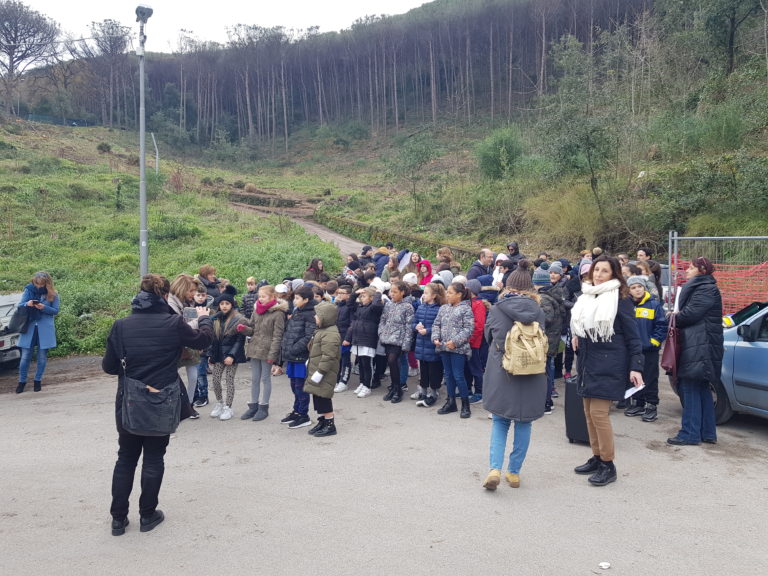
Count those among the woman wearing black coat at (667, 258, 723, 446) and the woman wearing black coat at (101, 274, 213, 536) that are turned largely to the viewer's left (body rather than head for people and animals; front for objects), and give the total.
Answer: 1

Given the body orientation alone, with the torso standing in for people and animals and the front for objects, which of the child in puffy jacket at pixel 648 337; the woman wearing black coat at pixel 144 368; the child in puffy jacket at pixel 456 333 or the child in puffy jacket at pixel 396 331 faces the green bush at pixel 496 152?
the woman wearing black coat

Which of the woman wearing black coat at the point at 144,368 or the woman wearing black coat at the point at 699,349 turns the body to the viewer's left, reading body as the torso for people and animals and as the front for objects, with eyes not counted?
the woman wearing black coat at the point at 699,349

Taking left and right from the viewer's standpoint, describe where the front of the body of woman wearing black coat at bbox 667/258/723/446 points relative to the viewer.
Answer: facing to the left of the viewer

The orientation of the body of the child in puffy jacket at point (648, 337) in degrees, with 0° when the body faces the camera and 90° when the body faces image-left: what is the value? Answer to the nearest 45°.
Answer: approximately 45°

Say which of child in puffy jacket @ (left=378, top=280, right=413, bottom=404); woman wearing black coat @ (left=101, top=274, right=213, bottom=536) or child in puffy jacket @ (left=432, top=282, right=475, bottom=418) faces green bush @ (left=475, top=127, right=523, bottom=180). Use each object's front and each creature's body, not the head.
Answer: the woman wearing black coat

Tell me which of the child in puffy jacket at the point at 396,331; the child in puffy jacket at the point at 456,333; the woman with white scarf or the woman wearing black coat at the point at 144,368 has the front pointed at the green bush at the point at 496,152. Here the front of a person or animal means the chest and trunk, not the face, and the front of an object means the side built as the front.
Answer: the woman wearing black coat

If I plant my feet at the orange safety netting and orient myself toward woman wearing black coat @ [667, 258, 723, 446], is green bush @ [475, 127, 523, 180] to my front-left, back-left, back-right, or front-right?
back-right

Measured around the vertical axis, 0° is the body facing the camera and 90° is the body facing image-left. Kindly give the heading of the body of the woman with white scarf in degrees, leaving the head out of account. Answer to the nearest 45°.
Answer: approximately 45°

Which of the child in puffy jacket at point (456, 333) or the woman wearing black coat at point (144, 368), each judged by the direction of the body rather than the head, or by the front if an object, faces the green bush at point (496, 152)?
the woman wearing black coat

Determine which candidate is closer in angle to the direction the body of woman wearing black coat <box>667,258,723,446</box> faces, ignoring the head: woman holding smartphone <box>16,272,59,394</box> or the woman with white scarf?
the woman holding smartphone

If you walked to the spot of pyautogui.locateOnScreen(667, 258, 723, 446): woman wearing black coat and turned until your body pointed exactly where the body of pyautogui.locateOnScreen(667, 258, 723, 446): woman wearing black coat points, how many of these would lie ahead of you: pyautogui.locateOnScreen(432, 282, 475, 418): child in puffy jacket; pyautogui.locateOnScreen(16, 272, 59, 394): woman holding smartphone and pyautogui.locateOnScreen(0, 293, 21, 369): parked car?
3

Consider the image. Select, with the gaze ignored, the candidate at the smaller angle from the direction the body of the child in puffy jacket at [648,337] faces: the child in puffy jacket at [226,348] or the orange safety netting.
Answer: the child in puffy jacket

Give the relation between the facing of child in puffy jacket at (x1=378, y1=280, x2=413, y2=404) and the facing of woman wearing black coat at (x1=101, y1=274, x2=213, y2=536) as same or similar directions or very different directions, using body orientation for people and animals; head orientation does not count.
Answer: very different directions

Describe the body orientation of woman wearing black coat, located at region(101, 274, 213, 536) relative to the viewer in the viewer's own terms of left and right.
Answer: facing away from the viewer and to the right of the viewer
